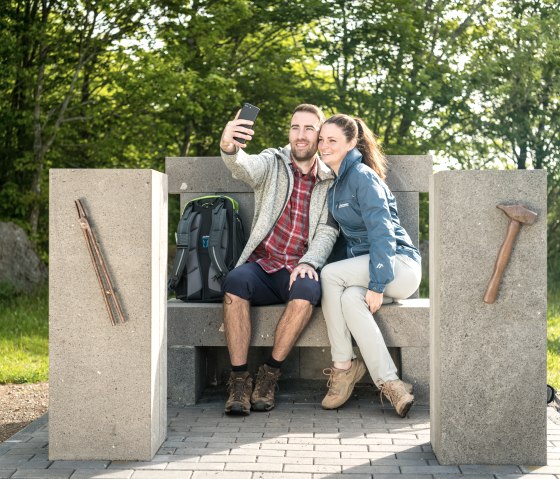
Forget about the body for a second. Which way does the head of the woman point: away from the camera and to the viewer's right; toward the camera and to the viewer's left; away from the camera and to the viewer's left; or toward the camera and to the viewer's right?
toward the camera and to the viewer's left

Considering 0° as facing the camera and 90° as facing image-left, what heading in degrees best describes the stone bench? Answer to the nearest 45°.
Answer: approximately 0°

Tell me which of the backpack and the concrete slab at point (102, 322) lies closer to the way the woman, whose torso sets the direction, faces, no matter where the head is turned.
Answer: the concrete slab

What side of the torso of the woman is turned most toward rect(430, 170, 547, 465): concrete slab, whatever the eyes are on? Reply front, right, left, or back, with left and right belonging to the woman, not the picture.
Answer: left

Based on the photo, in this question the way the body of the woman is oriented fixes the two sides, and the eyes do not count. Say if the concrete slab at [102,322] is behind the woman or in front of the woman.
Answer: in front

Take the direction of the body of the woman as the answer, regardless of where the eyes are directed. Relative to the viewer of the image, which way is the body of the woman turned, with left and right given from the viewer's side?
facing the viewer and to the left of the viewer

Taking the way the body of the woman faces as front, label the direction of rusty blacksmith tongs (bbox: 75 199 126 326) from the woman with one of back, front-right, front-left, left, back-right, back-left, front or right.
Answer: front

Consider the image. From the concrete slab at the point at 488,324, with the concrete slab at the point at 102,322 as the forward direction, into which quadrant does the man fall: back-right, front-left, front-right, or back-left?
front-right

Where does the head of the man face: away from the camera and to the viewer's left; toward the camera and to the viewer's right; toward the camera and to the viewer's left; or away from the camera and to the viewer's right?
toward the camera and to the viewer's left

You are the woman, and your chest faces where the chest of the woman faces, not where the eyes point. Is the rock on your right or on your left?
on your right
